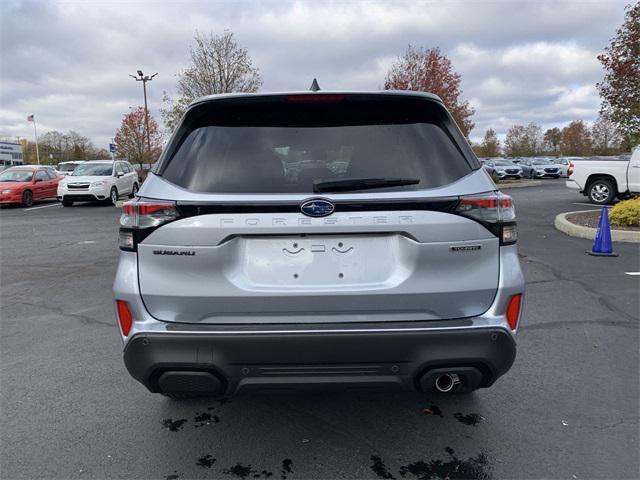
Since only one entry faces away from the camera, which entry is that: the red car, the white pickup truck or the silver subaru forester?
the silver subaru forester

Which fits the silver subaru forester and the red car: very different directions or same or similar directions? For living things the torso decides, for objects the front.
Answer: very different directions

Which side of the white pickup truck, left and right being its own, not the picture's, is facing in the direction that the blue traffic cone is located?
right

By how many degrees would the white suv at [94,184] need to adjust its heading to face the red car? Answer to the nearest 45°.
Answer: approximately 90° to its right

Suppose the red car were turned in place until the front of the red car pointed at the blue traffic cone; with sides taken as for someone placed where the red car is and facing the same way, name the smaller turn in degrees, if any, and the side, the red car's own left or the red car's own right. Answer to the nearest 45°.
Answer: approximately 90° to the red car's own left

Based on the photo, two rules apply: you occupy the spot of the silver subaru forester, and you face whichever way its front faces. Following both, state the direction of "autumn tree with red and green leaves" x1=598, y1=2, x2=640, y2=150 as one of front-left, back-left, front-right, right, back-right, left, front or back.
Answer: front-right

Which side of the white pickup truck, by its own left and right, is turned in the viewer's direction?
right

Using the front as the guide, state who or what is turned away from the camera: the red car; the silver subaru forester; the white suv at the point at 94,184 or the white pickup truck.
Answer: the silver subaru forester

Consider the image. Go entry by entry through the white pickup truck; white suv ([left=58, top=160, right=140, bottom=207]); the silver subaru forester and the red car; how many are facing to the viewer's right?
1

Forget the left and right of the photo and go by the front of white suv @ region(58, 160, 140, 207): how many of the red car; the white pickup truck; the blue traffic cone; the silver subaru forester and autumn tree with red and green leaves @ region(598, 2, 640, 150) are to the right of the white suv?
1

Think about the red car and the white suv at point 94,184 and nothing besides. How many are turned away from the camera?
0

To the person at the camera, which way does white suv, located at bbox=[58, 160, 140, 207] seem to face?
facing the viewer and to the left of the viewer

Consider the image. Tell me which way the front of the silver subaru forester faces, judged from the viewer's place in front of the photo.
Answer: facing away from the viewer

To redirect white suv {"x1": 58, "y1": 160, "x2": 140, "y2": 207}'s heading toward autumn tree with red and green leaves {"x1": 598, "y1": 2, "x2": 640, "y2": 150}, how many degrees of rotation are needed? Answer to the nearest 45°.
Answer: approximately 90° to its left

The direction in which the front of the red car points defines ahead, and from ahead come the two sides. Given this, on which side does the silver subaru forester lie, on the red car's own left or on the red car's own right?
on the red car's own left

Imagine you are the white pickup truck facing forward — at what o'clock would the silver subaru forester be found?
The silver subaru forester is roughly at 3 o'clock from the white pickup truck.
